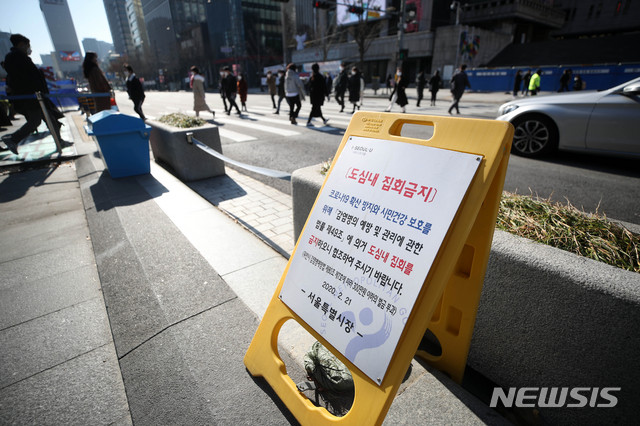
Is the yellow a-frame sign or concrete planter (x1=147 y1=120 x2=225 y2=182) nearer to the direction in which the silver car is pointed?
the concrete planter

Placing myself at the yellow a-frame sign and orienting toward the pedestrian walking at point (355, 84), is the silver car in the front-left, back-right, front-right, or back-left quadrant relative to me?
front-right

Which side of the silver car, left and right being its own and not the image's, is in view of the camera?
left

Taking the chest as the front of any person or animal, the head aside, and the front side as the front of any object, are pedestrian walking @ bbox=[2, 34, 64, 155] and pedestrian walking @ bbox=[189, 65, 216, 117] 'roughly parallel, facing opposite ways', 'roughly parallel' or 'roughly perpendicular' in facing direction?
roughly parallel, facing opposite ways

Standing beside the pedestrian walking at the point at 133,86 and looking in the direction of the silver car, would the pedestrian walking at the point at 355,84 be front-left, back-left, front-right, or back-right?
front-left

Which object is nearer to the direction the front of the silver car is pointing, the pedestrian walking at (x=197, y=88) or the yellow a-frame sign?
the pedestrian walking

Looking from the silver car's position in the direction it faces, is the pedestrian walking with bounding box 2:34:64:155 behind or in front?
in front

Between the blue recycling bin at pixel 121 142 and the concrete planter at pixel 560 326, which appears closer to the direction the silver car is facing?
the blue recycling bin

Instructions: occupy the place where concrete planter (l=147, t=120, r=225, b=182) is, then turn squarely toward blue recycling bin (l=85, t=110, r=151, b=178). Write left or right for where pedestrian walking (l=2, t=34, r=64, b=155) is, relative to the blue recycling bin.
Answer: right
